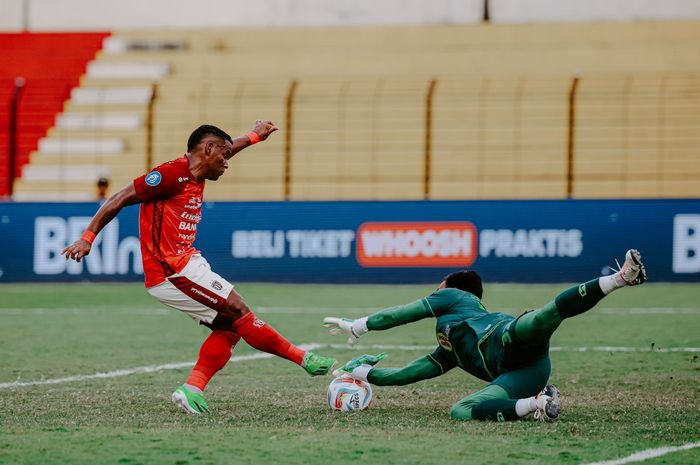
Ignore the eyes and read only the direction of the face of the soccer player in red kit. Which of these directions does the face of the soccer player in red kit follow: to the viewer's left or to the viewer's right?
to the viewer's right

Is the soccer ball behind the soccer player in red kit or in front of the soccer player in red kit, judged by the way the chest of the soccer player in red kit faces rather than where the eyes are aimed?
in front

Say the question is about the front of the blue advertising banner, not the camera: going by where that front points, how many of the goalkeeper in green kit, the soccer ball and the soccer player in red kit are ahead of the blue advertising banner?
3

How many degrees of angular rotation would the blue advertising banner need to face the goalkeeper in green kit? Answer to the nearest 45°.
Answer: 0° — it already faces them

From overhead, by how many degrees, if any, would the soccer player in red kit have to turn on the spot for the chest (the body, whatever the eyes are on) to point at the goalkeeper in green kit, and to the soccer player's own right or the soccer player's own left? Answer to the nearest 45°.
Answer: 0° — they already face them

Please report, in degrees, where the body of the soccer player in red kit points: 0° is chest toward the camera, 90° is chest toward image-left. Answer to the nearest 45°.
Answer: approximately 270°

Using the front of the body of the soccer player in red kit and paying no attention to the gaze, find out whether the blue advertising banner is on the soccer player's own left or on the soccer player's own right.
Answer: on the soccer player's own left

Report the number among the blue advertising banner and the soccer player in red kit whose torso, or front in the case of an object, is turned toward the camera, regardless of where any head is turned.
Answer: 1

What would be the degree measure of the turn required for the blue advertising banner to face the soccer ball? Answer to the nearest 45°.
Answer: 0° — it already faces it

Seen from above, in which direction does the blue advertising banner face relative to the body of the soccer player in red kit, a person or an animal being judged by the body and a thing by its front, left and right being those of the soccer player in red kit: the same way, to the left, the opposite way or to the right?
to the right

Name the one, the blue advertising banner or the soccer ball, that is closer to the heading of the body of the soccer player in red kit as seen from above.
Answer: the soccer ball

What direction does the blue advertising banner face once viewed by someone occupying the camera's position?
facing the viewer

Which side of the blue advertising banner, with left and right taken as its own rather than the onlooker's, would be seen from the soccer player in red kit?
front
